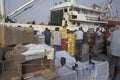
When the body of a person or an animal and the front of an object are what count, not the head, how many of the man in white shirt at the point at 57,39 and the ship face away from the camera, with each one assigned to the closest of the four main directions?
1

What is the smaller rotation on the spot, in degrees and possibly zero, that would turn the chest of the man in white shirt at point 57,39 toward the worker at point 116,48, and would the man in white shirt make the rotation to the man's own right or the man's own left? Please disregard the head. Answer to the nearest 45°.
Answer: approximately 135° to the man's own right

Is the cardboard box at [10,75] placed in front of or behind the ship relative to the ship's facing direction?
in front

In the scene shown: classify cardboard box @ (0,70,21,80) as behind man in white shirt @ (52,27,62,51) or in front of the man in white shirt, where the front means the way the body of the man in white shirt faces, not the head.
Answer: behind

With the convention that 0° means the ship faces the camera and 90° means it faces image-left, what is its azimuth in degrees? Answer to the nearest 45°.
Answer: approximately 45°

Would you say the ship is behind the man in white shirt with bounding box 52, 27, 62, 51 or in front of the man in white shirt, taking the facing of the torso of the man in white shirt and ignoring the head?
in front

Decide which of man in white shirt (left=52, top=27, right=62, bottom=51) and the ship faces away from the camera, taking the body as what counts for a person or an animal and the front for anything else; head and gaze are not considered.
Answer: the man in white shirt

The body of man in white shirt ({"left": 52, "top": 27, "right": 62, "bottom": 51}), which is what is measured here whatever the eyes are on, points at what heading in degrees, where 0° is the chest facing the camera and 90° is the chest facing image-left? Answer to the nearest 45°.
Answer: approximately 180°

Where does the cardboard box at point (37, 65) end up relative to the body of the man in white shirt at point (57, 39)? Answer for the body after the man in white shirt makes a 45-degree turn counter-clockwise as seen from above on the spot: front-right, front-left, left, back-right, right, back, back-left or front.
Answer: back-left

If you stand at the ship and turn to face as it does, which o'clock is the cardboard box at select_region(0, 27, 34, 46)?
The cardboard box is roughly at 11 o'clock from the ship.

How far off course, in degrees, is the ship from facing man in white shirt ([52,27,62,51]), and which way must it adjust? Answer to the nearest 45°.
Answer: approximately 45° to its left

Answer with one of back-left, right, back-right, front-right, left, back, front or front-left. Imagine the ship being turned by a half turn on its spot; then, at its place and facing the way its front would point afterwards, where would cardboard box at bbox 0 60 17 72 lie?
back-right
